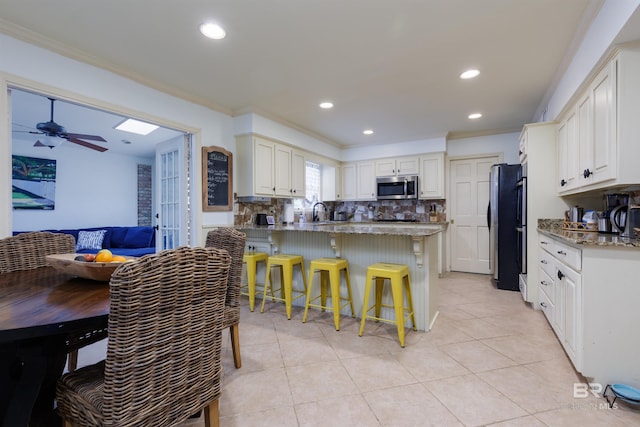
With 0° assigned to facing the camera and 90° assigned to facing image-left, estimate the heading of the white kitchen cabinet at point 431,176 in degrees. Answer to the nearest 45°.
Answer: approximately 0°

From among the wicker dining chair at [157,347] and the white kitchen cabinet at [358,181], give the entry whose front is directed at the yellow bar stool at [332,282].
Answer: the white kitchen cabinet

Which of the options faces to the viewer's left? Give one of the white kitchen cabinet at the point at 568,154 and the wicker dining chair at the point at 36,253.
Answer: the white kitchen cabinet

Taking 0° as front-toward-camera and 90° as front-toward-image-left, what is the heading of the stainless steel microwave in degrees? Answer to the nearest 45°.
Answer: approximately 0°

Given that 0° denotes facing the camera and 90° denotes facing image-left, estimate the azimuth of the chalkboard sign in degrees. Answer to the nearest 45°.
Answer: approximately 315°

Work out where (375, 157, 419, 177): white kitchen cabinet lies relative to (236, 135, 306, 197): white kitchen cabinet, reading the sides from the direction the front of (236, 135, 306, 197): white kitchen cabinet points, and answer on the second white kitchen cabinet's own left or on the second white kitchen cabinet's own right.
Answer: on the second white kitchen cabinet's own left

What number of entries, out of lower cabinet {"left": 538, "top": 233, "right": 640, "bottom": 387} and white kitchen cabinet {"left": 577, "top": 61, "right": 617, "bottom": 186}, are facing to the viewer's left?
2

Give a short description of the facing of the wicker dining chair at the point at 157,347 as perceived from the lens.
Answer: facing away from the viewer and to the left of the viewer

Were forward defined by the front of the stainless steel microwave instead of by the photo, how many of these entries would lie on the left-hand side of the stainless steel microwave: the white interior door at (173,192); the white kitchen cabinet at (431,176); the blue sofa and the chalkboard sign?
1

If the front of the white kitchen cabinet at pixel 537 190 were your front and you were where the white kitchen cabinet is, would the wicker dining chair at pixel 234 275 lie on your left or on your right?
on your left

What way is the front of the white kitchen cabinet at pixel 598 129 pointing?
to the viewer's left

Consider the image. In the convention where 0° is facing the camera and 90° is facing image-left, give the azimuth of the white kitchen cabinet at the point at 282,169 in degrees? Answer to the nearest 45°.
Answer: approximately 315°

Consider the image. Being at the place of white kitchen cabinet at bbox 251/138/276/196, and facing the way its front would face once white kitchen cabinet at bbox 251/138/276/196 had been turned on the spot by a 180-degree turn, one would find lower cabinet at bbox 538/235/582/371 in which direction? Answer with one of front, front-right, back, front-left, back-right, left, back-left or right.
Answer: back

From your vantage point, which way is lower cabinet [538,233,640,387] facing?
to the viewer's left

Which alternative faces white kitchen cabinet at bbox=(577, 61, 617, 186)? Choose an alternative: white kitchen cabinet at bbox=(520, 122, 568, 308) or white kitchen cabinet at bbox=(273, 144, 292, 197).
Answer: white kitchen cabinet at bbox=(273, 144, 292, 197)

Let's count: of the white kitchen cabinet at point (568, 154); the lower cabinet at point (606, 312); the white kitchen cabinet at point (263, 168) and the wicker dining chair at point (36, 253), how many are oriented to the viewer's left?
2

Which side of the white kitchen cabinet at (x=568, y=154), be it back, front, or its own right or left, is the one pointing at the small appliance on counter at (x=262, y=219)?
front
